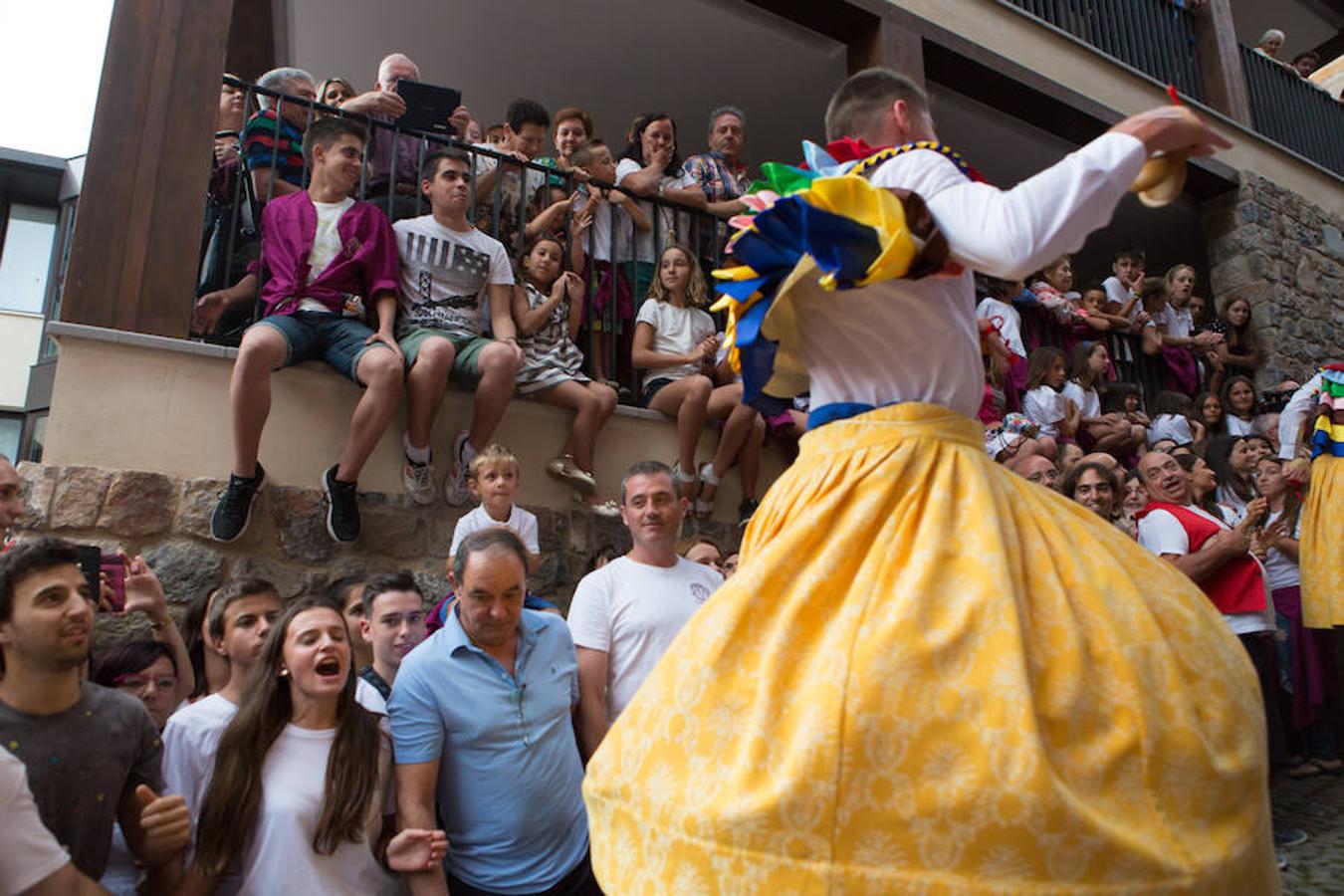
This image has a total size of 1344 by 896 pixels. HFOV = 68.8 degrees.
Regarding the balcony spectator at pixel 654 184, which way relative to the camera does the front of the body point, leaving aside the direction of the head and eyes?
toward the camera

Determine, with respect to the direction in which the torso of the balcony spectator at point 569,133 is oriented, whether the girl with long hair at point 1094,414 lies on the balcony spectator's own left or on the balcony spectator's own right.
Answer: on the balcony spectator's own left

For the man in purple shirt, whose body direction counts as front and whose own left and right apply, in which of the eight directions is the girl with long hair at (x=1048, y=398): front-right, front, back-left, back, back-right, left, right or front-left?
left

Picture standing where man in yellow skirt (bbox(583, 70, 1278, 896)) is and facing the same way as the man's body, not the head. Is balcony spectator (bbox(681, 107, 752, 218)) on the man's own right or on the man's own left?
on the man's own left

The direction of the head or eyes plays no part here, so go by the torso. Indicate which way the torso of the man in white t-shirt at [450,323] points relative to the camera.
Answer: toward the camera

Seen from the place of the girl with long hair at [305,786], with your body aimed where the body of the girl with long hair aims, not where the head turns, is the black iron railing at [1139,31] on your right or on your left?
on your left

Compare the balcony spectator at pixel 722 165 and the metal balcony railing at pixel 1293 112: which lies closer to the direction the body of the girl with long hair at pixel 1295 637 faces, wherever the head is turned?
the balcony spectator

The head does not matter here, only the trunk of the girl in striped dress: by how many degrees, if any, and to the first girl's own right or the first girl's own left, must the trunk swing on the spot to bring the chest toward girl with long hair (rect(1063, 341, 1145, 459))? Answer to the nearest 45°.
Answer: approximately 90° to the first girl's own left

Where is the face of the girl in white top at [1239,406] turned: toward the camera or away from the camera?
toward the camera

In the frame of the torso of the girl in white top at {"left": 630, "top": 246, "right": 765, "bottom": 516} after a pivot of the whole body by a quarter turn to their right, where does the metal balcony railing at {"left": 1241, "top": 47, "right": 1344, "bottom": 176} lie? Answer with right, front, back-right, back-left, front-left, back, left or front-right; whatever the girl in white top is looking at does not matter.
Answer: back

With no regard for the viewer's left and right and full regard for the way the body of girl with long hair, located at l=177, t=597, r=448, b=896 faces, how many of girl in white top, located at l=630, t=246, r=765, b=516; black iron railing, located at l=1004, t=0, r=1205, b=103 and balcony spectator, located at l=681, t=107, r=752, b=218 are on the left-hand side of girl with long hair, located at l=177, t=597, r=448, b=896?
3

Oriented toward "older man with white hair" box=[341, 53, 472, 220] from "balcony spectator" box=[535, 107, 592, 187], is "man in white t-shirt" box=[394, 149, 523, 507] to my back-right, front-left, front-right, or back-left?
front-left

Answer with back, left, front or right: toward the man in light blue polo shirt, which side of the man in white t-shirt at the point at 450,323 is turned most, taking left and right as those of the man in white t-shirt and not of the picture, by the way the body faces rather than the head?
front

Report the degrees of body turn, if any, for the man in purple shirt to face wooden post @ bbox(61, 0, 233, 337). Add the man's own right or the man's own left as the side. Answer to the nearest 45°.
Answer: approximately 90° to the man's own right

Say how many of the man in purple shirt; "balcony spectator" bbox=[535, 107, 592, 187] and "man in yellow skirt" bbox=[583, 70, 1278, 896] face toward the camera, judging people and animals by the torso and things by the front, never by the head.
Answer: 2
